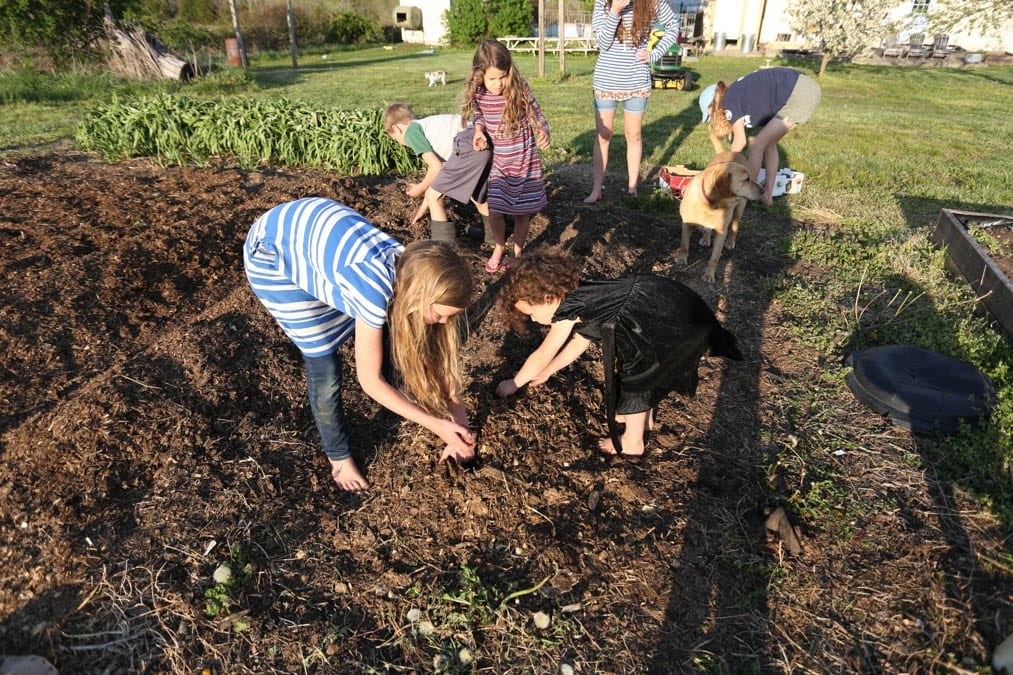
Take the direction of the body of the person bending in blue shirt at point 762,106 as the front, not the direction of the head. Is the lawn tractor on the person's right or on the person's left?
on the person's right

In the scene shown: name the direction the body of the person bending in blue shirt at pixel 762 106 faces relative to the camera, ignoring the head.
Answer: to the viewer's left

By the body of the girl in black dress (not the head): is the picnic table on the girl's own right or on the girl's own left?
on the girl's own right

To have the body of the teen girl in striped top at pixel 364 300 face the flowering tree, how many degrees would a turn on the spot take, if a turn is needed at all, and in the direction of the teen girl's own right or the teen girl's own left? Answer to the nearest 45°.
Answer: approximately 90° to the teen girl's own left

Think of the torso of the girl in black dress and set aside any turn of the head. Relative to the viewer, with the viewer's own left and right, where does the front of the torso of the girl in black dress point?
facing to the left of the viewer

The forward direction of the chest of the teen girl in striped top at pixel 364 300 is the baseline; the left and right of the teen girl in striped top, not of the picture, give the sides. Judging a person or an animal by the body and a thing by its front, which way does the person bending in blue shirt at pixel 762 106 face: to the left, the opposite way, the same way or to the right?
the opposite way

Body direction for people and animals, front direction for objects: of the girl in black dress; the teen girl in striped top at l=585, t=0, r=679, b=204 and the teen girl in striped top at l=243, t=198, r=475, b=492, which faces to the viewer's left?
the girl in black dress

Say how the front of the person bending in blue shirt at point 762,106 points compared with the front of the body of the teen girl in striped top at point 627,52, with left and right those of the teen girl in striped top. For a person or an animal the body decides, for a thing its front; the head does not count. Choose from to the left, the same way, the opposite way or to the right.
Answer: to the right
